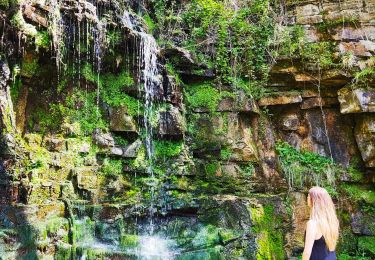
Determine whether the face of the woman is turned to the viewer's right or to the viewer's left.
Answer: to the viewer's left

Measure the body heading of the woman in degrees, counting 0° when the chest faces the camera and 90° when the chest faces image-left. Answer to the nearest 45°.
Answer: approximately 135°

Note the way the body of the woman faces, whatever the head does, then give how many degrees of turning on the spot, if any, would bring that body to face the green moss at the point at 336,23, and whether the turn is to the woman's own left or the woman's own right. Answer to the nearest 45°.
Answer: approximately 45° to the woman's own right
